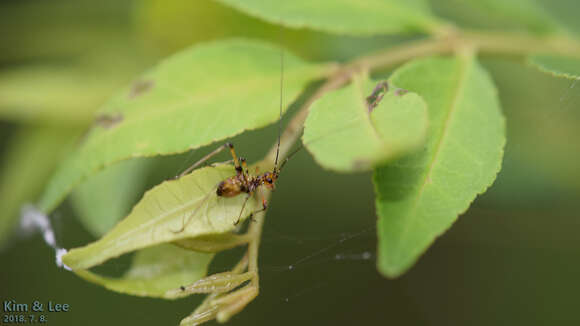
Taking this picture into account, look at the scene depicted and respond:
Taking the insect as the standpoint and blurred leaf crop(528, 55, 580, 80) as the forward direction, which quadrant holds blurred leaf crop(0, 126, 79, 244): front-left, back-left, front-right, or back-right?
back-left

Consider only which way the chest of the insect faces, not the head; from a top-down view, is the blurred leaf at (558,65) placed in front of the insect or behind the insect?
in front

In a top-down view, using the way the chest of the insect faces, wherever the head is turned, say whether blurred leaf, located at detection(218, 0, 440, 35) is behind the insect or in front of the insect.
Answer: in front

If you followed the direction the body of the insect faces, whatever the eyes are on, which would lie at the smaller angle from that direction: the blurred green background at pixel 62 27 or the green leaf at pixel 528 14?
the green leaf

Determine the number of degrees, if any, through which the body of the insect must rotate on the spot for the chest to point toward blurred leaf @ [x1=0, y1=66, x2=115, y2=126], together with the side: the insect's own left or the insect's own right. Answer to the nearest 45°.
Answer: approximately 135° to the insect's own left

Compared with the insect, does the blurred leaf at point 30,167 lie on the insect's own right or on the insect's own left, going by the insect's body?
on the insect's own left

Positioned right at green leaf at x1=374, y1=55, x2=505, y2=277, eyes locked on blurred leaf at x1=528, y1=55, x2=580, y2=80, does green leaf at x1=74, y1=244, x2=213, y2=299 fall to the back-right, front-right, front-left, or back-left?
back-left

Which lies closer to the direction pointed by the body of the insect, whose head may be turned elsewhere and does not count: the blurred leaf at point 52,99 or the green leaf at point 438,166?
the green leaf

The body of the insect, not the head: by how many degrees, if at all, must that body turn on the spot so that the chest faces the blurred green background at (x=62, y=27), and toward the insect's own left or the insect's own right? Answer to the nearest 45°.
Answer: approximately 90° to the insect's own left

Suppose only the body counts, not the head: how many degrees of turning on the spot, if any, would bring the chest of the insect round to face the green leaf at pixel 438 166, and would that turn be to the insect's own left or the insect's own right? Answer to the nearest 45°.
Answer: approximately 45° to the insect's own right

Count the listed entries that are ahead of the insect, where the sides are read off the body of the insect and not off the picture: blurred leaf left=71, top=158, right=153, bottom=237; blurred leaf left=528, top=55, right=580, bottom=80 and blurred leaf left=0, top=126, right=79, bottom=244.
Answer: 1

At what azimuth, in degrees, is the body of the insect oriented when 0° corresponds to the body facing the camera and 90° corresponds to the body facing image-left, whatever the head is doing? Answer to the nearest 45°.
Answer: approximately 270°
